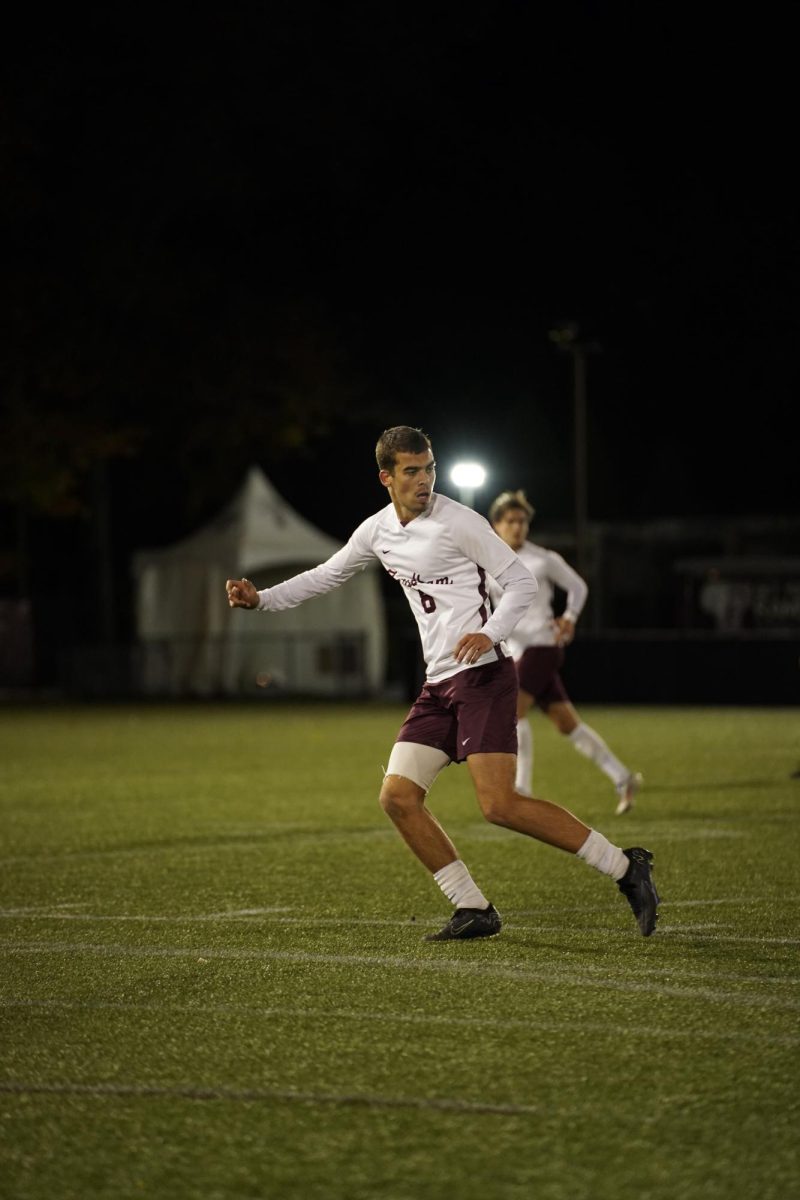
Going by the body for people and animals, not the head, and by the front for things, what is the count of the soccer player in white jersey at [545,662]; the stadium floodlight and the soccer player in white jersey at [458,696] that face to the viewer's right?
0

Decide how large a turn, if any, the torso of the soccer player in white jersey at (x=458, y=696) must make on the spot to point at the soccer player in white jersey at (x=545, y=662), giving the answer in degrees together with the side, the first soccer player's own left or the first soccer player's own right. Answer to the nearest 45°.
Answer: approximately 135° to the first soccer player's own right

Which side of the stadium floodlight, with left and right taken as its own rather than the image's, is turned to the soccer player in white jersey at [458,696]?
front

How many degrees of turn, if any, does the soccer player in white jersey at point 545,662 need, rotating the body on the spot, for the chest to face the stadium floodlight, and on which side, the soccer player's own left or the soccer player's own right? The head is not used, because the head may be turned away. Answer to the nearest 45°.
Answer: approximately 135° to the soccer player's own right

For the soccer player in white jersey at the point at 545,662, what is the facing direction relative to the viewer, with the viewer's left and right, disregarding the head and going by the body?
facing the viewer and to the left of the viewer

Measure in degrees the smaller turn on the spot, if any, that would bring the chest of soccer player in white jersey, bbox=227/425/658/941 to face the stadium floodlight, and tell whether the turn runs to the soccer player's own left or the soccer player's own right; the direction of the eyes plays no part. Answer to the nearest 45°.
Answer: approximately 135° to the soccer player's own right

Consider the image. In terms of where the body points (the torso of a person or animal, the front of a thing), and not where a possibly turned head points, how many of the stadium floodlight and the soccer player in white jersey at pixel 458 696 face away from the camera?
0

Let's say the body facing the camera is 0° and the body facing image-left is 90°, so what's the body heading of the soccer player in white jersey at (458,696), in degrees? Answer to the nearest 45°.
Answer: approximately 45°

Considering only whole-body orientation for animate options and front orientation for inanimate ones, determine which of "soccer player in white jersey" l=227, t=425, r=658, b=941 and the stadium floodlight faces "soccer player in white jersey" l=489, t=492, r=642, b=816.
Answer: the stadium floodlight

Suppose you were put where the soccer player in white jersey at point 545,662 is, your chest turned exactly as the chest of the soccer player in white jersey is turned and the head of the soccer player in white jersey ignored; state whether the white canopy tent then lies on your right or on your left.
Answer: on your right

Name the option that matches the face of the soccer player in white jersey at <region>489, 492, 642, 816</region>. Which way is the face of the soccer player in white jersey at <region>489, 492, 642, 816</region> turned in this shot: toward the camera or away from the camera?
toward the camera

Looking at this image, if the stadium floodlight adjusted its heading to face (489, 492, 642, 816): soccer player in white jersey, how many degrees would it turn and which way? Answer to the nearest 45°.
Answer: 0° — it already faces them

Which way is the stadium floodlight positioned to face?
toward the camera
